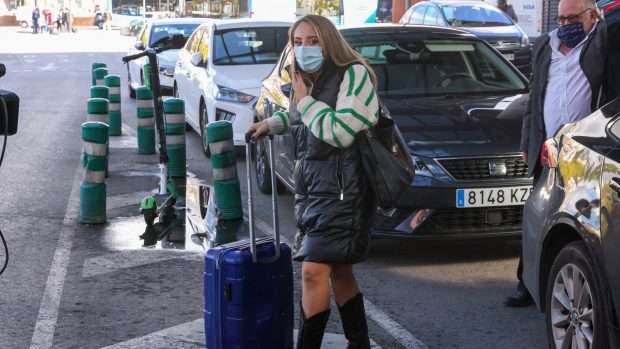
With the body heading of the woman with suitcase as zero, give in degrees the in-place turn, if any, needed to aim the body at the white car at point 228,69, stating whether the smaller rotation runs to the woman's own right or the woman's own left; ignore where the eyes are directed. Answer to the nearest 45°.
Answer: approximately 135° to the woman's own right

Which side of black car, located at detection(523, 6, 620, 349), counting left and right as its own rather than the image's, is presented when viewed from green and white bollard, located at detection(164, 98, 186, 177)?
back

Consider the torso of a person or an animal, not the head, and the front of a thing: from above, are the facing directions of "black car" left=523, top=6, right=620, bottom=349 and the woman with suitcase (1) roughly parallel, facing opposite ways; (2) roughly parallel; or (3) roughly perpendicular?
roughly perpendicular

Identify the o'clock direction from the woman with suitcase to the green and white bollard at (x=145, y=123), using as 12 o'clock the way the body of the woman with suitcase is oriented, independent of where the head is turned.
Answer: The green and white bollard is roughly at 4 o'clock from the woman with suitcase.

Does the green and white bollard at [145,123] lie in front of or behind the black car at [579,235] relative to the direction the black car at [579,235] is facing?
behind

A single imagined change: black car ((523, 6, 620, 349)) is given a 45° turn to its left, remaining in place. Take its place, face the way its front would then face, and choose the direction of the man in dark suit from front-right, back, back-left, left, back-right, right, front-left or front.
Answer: left

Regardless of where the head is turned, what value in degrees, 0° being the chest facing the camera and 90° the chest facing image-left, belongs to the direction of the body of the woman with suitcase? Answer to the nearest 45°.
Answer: approximately 45°
